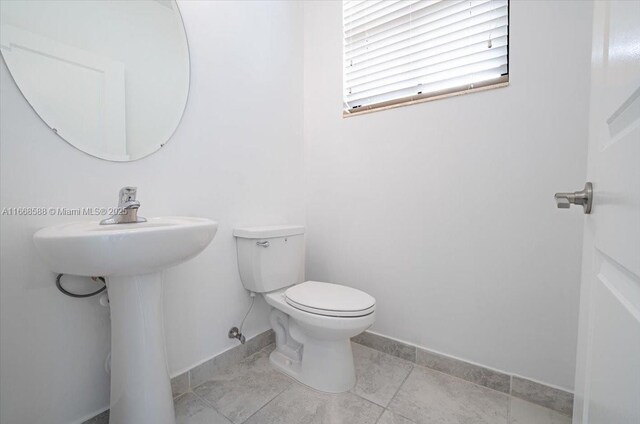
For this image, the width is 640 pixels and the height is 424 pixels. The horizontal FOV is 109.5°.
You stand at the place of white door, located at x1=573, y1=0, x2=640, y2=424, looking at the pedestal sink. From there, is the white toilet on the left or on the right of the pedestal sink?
right

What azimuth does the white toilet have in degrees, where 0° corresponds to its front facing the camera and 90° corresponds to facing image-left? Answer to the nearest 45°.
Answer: approximately 315°

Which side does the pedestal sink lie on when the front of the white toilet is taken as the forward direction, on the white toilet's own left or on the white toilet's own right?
on the white toilet's own right

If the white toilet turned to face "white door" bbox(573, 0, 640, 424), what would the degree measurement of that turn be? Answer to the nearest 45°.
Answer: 0° — it already faces it

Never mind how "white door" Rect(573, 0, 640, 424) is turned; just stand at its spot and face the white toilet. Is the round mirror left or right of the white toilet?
left
